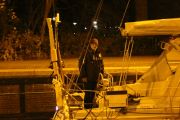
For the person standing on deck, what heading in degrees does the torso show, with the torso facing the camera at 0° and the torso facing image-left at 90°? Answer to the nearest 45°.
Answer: approximately 315°
